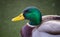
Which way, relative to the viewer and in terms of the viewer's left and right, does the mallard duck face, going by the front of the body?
facing to the left of the viewer
